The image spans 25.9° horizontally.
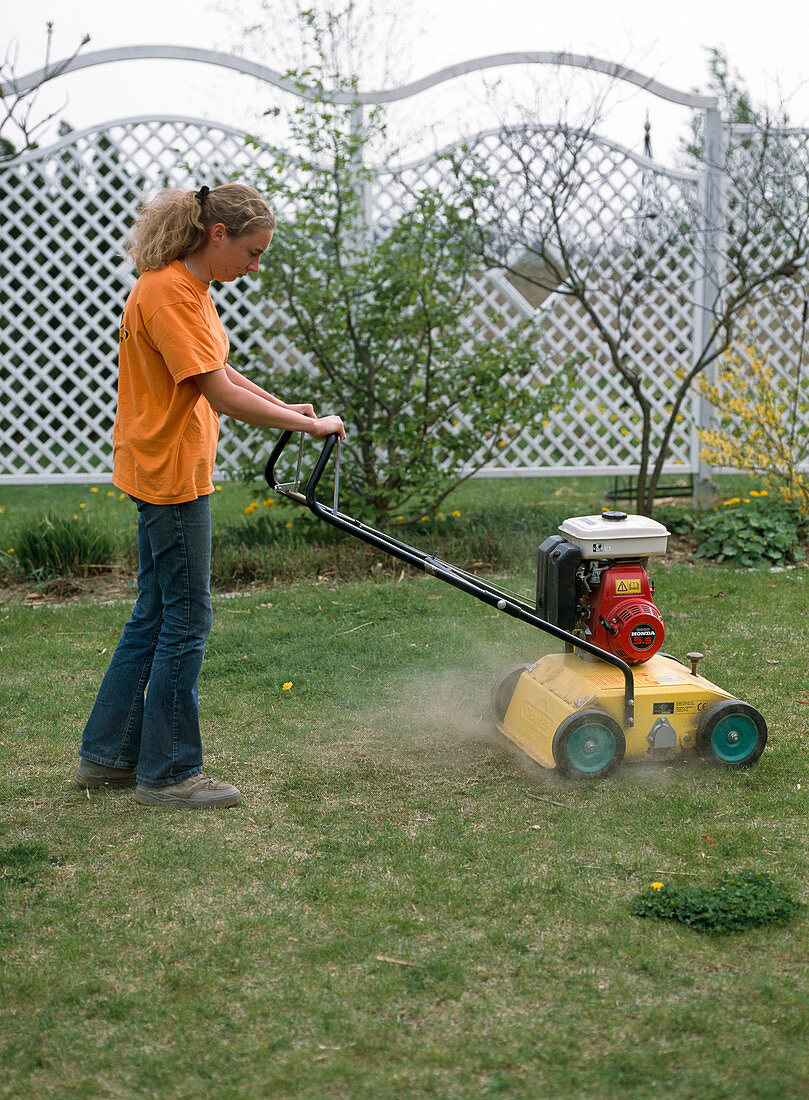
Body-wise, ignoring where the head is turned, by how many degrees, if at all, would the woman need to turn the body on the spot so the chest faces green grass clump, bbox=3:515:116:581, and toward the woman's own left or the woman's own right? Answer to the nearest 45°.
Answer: approximately 90° to the woman's own left

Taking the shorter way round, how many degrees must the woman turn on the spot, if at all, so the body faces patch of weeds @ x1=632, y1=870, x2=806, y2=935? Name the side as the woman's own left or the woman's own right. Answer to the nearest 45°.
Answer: approximately 45° to the woman's own right

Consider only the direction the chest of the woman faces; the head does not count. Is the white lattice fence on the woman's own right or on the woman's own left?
on the woman's own left

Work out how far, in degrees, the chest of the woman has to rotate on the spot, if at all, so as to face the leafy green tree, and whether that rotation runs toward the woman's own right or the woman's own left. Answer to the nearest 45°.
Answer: approximately 90° to the woman's own left

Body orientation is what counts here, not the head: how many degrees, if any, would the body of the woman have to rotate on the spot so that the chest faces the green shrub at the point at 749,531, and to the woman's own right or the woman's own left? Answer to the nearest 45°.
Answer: approximately 45° to the woman's own left

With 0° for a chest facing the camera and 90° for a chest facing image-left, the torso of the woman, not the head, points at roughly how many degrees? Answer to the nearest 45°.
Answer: approximately 270°

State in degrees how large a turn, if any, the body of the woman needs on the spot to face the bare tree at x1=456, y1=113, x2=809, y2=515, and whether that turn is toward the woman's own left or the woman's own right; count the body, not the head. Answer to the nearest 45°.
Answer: approximately 45° to the woman's own left

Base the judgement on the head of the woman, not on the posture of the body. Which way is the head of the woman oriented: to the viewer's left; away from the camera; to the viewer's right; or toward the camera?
to the viewer's right
